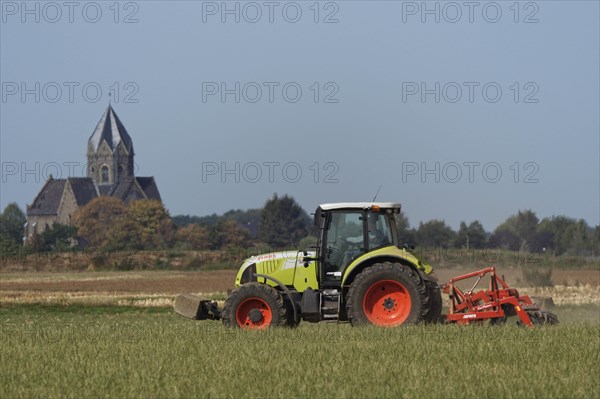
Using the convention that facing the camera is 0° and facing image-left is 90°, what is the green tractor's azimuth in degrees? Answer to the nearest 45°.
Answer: approximately 90°

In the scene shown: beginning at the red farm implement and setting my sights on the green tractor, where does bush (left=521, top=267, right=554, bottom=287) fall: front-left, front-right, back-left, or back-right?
back-right

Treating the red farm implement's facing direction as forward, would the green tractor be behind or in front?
in front

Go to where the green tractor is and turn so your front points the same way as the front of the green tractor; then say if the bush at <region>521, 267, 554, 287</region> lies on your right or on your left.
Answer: on your right

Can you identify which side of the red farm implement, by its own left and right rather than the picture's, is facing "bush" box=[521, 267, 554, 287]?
right

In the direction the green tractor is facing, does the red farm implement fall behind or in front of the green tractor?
behind

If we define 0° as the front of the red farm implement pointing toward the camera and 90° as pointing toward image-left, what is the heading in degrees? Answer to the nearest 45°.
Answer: approximately 90°

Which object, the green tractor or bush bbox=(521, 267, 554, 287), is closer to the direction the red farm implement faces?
the green tractor

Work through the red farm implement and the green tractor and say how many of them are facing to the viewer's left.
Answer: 2
